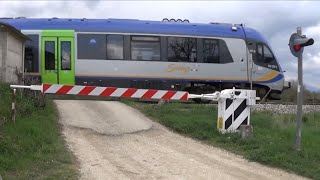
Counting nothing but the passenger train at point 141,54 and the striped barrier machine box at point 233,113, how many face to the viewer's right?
1

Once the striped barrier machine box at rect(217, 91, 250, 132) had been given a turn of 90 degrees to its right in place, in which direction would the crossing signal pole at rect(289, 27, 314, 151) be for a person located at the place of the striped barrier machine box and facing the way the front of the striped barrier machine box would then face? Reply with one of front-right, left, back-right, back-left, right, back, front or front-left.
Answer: back-left

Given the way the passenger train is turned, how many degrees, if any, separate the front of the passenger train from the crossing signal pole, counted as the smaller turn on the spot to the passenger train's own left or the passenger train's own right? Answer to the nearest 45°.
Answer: approximately 90° to the passenger train's own right

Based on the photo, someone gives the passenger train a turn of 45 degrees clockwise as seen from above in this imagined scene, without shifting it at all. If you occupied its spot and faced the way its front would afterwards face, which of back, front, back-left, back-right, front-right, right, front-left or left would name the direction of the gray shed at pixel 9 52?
right

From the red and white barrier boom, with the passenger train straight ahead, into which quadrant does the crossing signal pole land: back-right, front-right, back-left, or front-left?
back-right

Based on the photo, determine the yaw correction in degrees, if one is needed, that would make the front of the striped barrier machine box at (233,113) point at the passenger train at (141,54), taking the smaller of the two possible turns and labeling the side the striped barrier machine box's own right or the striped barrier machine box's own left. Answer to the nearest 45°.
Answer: approximately 135° to the striped barrier machine box's own right

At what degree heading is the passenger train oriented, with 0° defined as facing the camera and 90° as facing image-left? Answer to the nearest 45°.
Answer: approximately 270°

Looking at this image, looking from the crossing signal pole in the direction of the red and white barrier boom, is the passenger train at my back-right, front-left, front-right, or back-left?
front-right

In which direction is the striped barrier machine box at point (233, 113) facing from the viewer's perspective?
toward the camera

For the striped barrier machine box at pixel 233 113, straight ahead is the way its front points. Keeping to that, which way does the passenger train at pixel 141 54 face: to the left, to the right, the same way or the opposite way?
to the left

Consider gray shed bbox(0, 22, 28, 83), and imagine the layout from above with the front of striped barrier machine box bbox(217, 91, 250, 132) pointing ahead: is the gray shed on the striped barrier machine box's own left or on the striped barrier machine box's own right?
on the striped barrier machine box's own right
